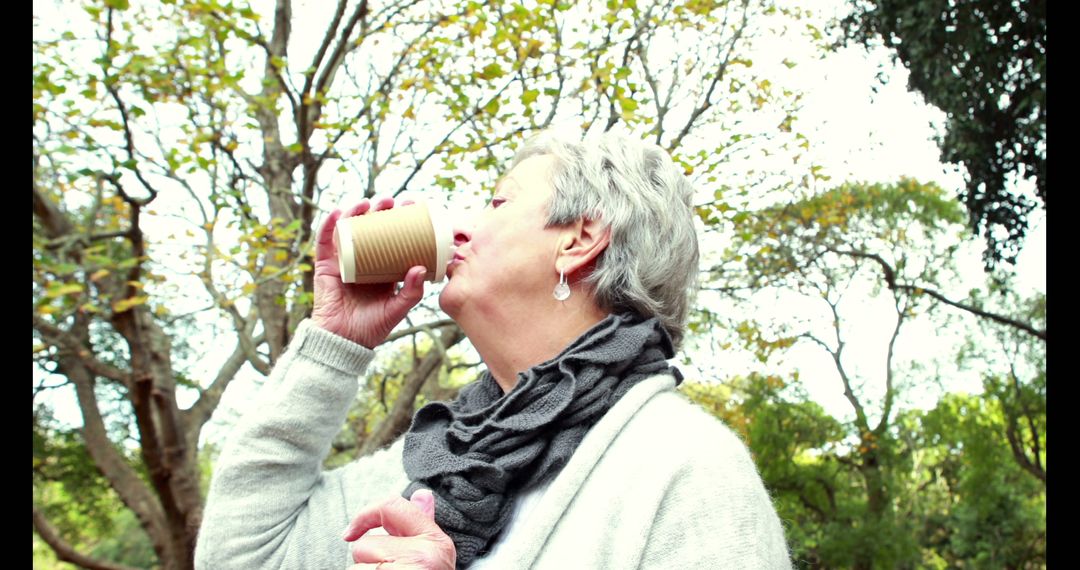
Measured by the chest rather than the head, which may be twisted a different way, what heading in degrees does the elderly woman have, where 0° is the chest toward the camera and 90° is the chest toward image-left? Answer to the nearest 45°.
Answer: approximately 45°

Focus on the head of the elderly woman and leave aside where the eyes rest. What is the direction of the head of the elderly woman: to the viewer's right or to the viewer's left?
to the viewer's left

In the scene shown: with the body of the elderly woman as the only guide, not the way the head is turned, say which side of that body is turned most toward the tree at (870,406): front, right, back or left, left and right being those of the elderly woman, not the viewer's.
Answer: back

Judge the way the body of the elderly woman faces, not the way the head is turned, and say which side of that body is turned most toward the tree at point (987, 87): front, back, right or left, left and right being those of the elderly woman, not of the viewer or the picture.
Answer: back
